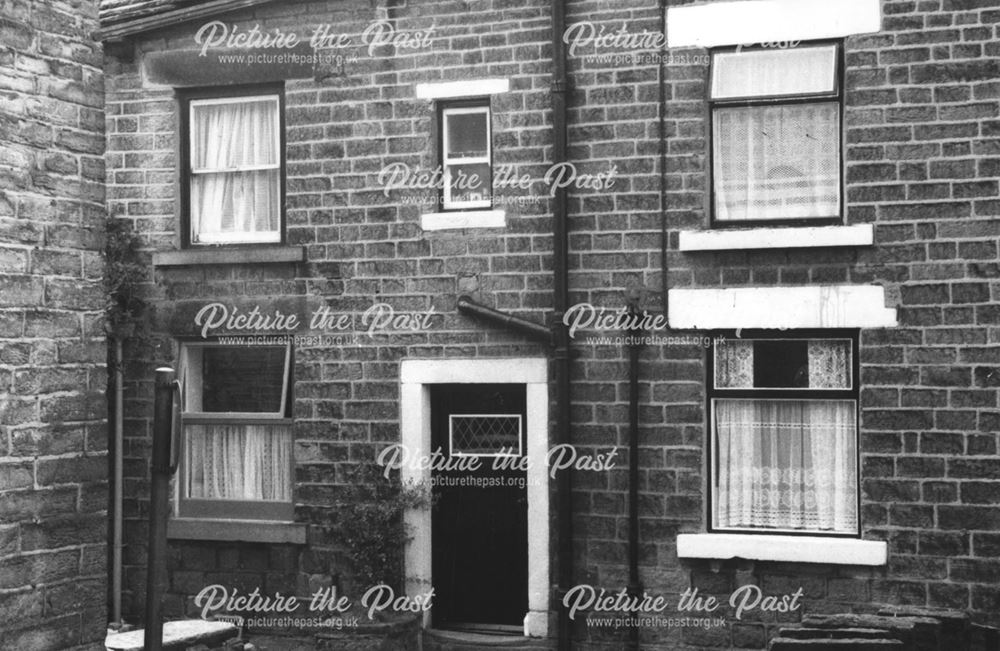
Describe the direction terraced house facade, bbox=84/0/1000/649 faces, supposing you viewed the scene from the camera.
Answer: facing the viewer
